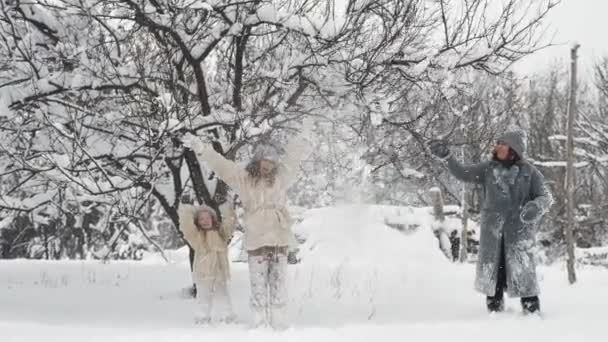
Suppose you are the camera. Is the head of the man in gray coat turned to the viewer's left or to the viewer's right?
to the viewer's left

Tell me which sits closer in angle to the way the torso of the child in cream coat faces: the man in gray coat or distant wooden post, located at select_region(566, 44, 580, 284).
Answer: the man in gray coat

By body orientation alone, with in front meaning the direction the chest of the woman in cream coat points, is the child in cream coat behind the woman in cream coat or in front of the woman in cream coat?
behind

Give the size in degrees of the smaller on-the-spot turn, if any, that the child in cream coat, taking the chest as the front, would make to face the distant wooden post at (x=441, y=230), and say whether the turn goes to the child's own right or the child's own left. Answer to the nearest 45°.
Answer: approximately 135° to the child's own left

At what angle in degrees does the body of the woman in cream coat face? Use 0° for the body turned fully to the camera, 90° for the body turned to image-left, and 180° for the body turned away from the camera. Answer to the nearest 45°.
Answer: approximately 0°

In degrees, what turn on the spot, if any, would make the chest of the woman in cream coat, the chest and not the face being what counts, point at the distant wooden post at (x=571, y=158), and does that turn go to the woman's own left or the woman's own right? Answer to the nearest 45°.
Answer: approximately 135° to the woman's own left

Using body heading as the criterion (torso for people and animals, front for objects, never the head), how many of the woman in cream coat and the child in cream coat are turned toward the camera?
2

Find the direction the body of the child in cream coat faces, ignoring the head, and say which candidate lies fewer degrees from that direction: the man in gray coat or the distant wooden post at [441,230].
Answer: the man in gray coat

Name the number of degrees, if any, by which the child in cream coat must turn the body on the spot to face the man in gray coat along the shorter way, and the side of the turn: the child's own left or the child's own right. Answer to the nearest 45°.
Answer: approximately 90° to the child's own left

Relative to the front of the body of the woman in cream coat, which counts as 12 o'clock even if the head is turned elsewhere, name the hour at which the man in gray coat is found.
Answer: The man in gray coat is roughly at 9 o'clock from the woman in cream coat.

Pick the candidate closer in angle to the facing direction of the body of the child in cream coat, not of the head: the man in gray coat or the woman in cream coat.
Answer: the woman in cream coat

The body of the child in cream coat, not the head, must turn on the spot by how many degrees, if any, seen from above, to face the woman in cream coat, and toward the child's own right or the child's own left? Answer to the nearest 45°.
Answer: approximately 45° to the child's own left
